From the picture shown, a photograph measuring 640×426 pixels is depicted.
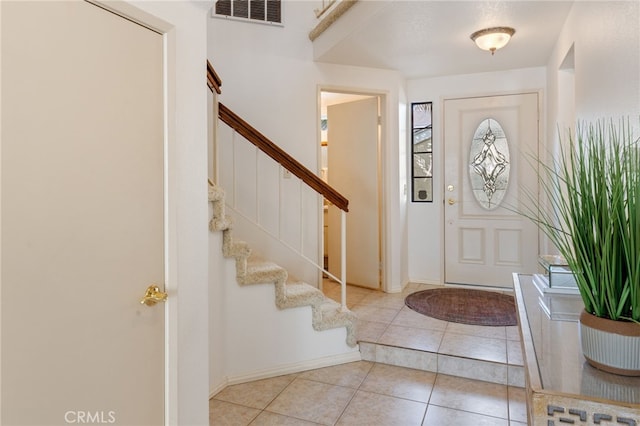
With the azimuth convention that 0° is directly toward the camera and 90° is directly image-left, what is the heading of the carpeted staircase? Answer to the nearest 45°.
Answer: approximately 270°

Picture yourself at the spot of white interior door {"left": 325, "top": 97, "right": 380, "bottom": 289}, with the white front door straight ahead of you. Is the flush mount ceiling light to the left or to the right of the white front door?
right

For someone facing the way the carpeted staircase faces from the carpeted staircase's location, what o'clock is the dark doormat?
The dark doormat is roughly at 11 o'clock from the carpeted staircase.

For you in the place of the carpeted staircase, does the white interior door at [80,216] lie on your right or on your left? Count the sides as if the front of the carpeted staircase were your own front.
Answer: on your right

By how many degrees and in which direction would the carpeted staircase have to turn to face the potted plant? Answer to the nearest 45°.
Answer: approximately 45° to its right

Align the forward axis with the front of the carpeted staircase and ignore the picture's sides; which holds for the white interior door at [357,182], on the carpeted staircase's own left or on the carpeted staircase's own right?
on the carpeted staircase's own left
